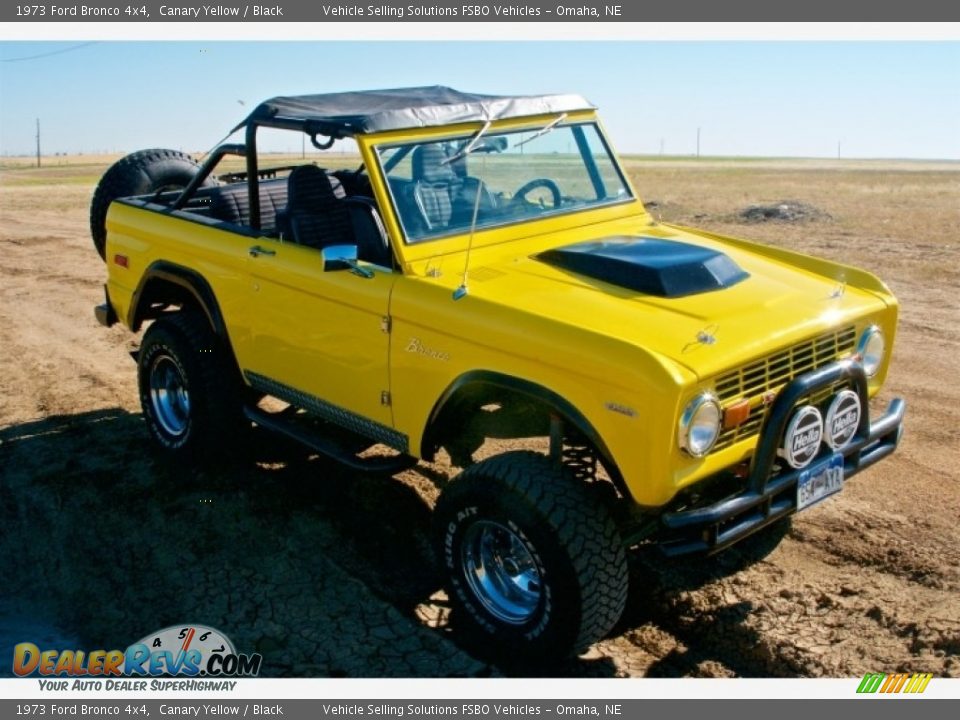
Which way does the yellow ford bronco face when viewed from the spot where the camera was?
facing the viewer and to the right of the viewer
